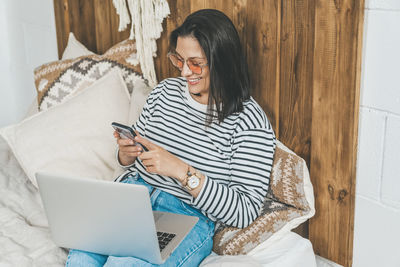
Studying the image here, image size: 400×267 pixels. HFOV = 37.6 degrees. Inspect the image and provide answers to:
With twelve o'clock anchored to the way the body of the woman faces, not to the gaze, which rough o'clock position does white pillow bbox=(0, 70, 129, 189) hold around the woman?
The white pillow is roughly at 3 o'clock from the woman.

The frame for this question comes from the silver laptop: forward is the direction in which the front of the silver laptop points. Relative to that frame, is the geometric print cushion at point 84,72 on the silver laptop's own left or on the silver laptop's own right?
on the silver laptop's own left

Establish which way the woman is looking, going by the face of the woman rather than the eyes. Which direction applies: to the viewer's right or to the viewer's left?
to the viewer's left

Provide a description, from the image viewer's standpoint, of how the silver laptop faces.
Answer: facing away from the viewer and to the right of the viewer

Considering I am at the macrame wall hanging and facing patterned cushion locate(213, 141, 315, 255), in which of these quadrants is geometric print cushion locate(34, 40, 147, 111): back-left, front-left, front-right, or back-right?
back-right

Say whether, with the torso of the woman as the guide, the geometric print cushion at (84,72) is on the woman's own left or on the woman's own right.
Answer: on the woman's own right

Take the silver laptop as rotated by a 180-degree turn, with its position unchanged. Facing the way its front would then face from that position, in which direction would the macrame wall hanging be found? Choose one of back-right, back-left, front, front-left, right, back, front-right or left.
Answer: back-right

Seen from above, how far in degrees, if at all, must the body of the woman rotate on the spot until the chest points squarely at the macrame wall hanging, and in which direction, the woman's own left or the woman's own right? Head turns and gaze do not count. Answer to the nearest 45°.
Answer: approximately 135° to the woman's own right
